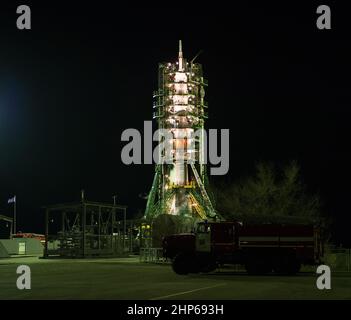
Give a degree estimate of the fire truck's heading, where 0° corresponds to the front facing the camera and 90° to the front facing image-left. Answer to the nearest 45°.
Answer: approximately 90°
